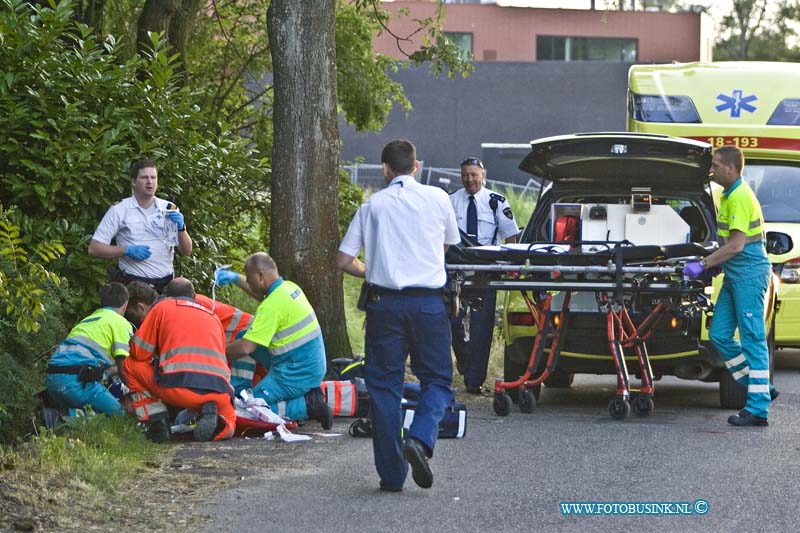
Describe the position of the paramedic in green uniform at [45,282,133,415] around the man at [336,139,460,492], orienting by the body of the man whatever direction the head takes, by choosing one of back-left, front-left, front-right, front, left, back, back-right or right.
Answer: front-left

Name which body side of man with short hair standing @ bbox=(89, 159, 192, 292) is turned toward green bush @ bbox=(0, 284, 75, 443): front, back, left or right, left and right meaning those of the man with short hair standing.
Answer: right

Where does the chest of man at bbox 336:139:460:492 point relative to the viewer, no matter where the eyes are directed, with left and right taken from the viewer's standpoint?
facing away from the viewer

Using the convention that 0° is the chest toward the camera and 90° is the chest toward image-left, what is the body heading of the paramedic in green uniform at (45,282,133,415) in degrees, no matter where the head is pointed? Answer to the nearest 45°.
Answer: approximately 225°

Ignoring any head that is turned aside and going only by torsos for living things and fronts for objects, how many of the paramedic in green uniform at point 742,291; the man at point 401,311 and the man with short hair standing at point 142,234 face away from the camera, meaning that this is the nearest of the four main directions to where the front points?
1

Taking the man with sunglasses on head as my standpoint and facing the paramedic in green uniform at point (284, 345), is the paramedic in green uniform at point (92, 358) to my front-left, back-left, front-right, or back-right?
front-right

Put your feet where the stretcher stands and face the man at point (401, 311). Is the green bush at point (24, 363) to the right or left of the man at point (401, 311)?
right

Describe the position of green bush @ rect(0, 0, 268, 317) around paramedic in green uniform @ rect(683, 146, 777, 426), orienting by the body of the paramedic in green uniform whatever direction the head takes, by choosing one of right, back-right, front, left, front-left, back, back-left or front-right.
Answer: front

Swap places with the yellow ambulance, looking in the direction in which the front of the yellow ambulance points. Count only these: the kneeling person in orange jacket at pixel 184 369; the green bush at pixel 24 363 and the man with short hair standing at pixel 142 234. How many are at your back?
0

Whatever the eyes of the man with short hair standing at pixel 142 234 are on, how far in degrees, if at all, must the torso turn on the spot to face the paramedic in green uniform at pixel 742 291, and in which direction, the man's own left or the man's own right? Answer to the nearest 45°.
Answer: approximately 45° to the man's own left

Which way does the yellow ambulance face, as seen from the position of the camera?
facing the viewer

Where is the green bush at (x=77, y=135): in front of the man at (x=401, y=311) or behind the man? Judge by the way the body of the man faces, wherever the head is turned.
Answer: in front

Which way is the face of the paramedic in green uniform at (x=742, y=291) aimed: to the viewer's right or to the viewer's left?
to the viewer's left

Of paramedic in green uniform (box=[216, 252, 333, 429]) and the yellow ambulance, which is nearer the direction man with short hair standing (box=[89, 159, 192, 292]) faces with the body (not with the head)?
the paramedic in green uniform
